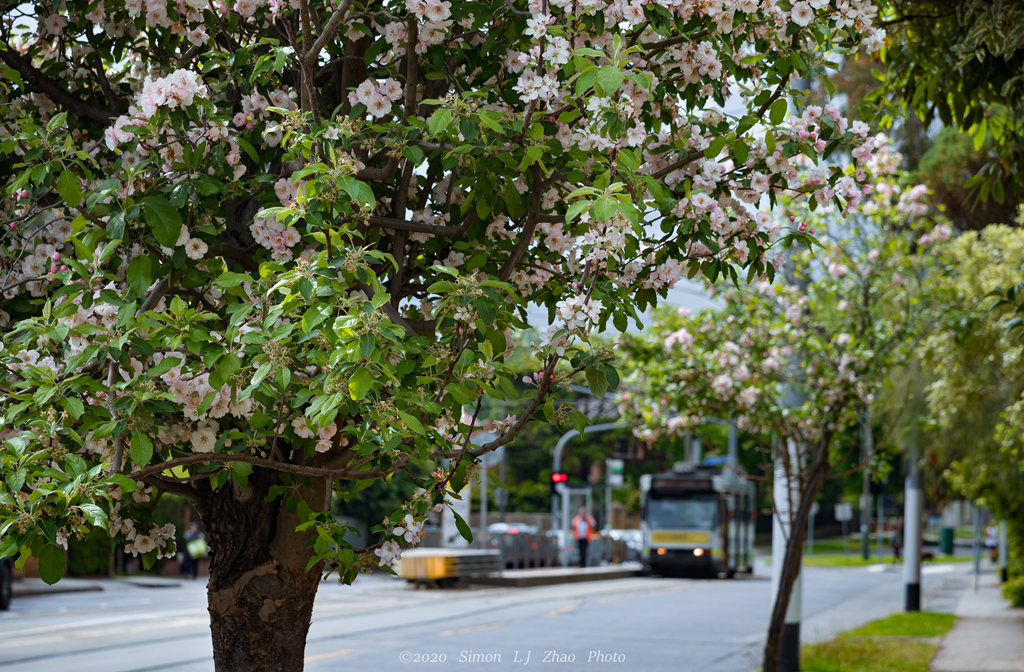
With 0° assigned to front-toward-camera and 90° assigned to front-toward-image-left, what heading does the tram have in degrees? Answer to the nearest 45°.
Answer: approximately 0°

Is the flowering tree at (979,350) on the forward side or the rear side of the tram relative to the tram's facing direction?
on the forward side

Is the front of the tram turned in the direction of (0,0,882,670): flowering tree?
yes

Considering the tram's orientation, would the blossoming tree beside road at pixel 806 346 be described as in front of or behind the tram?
in front

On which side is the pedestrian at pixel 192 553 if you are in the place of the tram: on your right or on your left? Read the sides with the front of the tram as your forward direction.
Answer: on your right

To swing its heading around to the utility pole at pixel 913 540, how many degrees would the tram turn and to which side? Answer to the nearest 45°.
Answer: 0° — it already faces it

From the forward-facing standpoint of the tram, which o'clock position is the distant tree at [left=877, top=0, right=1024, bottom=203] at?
The distant tree is roughly at 12 o'clock from the tram.
